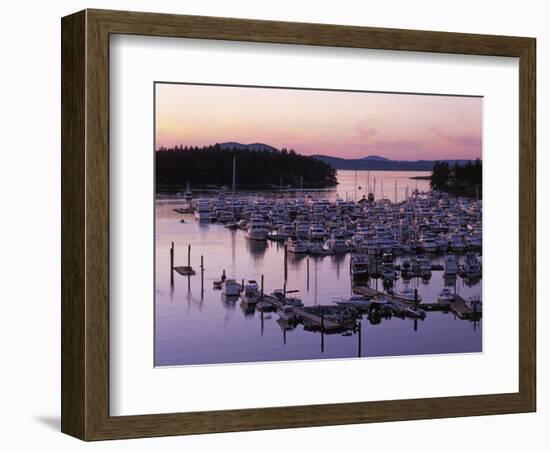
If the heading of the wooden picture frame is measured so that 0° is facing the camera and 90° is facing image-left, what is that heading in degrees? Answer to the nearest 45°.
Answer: approximately 315°
